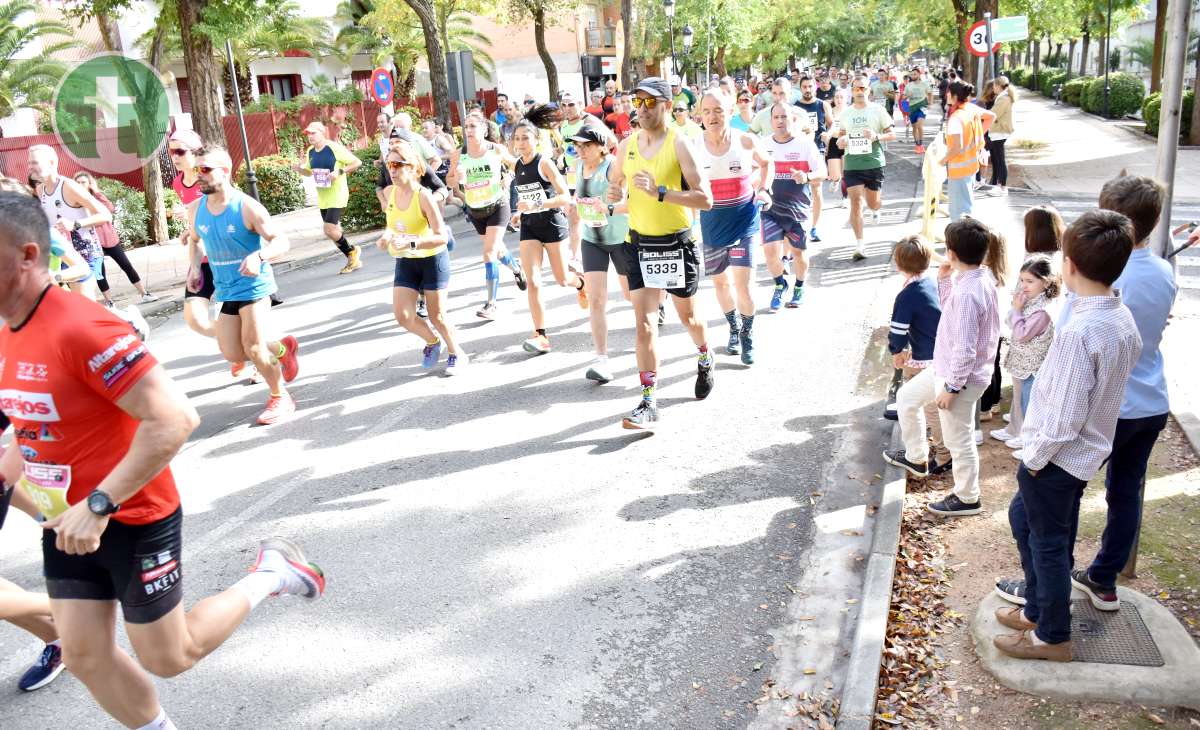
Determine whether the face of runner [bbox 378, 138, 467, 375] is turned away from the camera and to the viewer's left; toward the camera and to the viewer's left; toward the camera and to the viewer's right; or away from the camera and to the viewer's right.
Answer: toward the camera and to the viewer's left

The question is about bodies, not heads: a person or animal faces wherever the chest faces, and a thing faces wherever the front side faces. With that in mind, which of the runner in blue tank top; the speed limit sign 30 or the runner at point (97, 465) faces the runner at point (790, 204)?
the speed limit sign 30

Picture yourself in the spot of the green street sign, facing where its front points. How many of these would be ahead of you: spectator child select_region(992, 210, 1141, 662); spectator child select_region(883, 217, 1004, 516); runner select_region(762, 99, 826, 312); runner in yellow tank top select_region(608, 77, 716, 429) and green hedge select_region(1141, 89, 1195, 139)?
4

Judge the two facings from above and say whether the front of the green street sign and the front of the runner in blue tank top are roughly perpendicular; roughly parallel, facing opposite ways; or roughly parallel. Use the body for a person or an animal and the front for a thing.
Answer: roughly parallel

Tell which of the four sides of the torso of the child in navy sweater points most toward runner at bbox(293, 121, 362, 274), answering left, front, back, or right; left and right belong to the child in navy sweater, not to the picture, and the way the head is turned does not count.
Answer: front

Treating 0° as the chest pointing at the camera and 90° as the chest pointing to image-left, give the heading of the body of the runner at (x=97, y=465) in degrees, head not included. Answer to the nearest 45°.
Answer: approximately 45°

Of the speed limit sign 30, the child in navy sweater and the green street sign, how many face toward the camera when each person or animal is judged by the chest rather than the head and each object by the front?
2

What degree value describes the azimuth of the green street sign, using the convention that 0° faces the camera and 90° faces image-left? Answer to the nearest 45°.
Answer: approximately 0°

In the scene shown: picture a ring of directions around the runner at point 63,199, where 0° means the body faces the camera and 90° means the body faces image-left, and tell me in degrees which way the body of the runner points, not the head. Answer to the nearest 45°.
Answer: approximately 45°

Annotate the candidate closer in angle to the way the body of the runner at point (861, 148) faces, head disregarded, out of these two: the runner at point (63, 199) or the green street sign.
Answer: the runner

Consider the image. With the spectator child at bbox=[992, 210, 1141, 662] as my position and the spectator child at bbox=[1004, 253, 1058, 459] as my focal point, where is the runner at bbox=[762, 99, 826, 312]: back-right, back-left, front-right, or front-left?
front-left

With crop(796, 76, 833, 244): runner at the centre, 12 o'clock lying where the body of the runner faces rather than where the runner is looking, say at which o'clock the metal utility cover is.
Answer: The metal utility cover is roughly at 12 o'clock from the runner.

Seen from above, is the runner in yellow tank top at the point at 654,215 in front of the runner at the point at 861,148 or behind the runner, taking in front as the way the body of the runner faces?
in front

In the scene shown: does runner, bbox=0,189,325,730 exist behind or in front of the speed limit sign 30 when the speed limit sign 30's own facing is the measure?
in front

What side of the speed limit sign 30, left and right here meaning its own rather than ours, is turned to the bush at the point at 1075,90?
back

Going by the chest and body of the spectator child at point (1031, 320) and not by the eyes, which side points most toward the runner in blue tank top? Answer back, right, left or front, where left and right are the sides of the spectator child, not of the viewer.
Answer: front

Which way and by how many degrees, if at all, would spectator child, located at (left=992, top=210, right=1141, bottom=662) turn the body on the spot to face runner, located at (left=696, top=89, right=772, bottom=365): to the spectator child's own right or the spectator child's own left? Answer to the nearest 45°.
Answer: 0° — they already face them

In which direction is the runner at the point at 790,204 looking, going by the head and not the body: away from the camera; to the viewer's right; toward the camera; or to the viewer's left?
toward the camera

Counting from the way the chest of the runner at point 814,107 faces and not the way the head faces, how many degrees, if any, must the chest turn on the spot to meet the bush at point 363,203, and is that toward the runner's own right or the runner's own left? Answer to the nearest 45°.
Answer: approximately 90° to the runner's own right

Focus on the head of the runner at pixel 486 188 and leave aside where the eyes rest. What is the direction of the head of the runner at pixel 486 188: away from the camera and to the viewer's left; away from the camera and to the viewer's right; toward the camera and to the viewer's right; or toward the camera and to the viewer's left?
toward the camera and to the viewer's left
